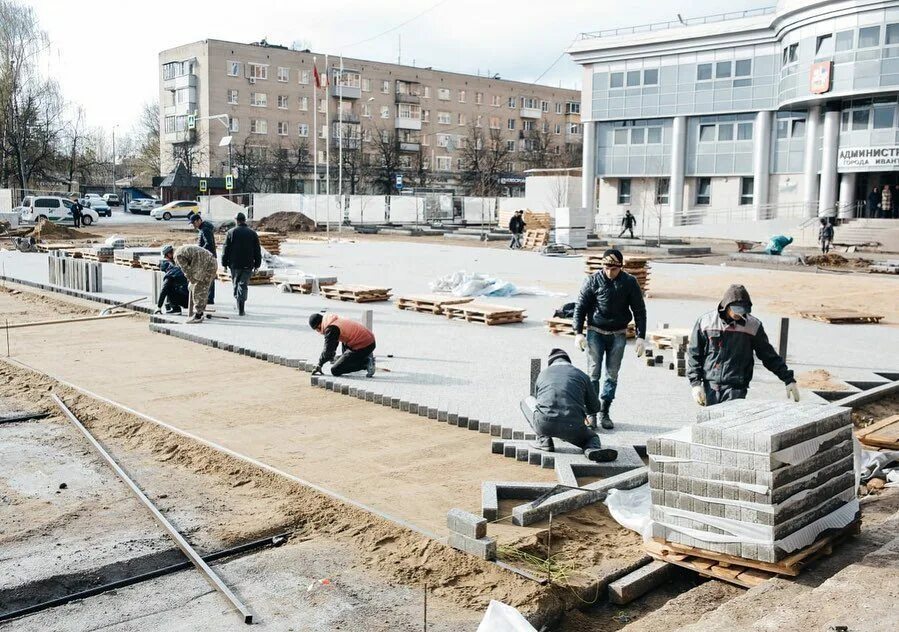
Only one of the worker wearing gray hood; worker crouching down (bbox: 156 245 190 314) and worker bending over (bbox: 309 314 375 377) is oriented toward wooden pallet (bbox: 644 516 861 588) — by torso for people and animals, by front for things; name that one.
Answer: the worker wearing gray hood

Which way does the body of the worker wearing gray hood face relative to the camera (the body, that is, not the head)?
toward the camera

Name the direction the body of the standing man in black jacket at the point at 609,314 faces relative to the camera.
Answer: toward the camera

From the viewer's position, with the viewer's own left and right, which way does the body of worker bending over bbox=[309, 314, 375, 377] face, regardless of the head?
facing to the left of the viewer

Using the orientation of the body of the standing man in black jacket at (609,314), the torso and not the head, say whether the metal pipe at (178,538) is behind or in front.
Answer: in front

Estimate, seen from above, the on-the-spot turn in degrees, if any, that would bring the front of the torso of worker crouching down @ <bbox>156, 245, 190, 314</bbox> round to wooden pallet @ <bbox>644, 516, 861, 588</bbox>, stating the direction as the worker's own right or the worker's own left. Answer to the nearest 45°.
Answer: approximately 90° to the worker's own left

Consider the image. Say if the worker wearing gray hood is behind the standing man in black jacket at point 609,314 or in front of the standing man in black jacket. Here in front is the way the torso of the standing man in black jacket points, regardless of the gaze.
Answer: in front

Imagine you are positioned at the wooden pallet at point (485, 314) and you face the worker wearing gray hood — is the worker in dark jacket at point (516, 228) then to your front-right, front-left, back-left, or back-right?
back-left

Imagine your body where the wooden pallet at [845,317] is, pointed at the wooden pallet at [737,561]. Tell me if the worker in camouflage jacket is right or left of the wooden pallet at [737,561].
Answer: right
